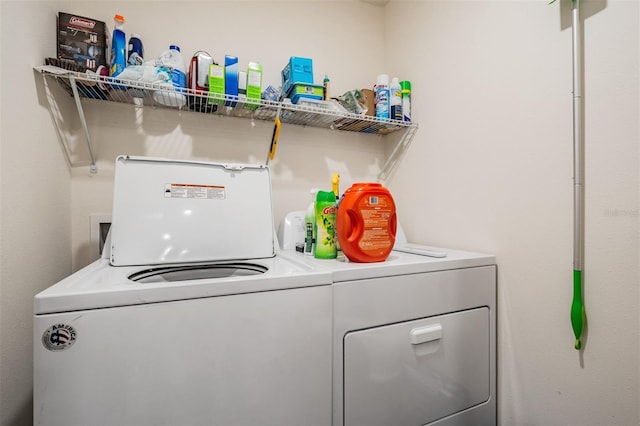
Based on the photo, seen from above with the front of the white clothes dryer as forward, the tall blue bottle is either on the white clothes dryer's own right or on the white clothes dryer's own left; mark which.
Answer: on the white clothes dryer's own right

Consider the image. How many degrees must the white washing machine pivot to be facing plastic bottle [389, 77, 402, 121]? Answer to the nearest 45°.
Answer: approximately 135° to its left

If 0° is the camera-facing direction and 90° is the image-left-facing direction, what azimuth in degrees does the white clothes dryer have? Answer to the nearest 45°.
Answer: approximately 315°

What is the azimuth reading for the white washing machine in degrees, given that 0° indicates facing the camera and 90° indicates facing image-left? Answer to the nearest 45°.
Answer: approximately 0°

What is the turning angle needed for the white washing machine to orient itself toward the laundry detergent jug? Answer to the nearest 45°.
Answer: approximately 90° to its left
